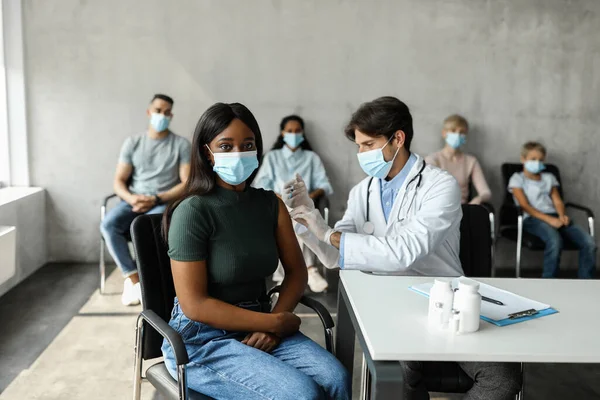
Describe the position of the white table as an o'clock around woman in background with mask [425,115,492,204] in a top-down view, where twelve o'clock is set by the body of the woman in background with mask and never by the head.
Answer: The white table is roughly at 12 o'clock from the woman in background with mask.

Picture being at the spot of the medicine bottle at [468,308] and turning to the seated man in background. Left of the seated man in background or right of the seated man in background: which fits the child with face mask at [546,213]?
right

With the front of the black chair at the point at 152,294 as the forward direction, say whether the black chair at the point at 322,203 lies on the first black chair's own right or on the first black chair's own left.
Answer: on the first black chair's own left

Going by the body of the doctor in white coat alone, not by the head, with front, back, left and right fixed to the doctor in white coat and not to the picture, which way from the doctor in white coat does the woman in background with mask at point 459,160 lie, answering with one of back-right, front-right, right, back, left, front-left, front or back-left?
back-right

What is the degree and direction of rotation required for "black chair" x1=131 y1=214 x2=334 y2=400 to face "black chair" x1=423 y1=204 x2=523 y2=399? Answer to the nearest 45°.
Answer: approximately 45° to its left

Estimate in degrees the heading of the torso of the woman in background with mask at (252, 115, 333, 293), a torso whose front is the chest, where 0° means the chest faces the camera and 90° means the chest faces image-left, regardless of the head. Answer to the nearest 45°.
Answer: approximately 0°

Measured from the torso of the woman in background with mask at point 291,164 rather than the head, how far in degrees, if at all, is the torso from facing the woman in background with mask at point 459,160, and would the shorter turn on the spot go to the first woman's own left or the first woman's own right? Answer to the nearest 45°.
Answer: approximately 90° to the first woman's own left
